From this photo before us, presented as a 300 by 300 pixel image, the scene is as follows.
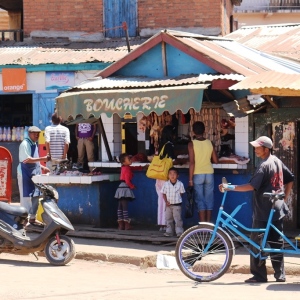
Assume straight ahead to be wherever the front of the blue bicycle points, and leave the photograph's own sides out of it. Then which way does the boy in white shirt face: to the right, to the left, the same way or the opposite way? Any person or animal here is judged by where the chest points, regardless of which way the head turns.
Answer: to the left

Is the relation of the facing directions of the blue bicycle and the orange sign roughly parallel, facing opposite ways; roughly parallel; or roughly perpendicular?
roughly perpendicular

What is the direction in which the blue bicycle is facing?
to the viewer's left

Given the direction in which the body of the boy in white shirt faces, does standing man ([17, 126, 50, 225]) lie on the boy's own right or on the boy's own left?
on the boy's own right
